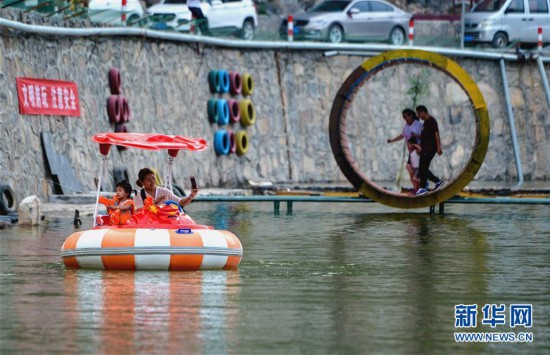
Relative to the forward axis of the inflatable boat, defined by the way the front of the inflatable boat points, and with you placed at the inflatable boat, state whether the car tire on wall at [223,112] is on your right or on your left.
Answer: on your left

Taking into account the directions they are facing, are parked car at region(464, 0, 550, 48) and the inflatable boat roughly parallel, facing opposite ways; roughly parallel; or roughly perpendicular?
roughly perpendicular

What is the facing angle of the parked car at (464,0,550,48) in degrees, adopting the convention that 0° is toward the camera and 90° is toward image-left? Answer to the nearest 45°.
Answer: approximately 45°

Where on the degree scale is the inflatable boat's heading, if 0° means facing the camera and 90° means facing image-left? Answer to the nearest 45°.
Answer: approximately 315°

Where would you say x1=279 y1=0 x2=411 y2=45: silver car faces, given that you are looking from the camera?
facing the viewer and to the left of the viewer
